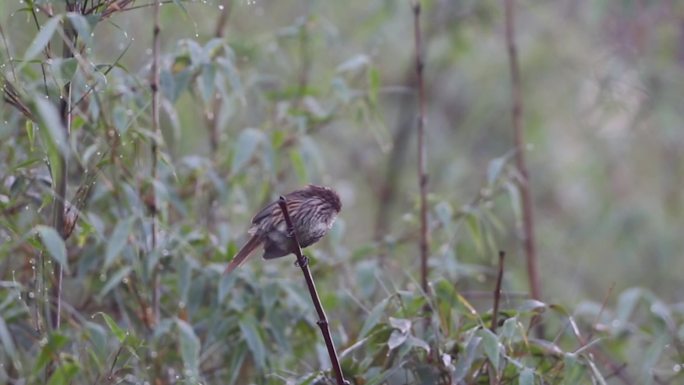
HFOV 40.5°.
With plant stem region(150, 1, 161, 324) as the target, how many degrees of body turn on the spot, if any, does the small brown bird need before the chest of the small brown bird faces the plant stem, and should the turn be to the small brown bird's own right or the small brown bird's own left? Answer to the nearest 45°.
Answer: approximately 135° to the small brown bird's own left

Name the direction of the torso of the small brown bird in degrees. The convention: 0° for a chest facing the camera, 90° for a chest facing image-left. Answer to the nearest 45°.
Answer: approximately 270°

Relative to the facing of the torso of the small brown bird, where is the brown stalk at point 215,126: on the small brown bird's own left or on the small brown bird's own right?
on the small brown bird's own left

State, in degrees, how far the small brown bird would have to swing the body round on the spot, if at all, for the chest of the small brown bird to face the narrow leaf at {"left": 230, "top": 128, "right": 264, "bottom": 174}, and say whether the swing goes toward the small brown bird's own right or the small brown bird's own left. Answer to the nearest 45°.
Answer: approximately 90° to the small brown bird's own left

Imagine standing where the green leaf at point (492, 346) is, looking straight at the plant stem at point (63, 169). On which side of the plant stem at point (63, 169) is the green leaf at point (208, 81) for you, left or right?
right
